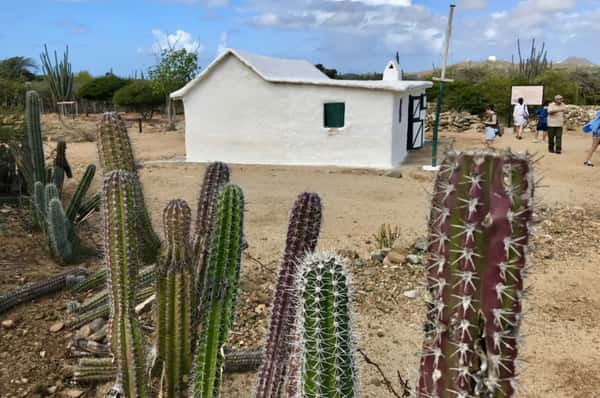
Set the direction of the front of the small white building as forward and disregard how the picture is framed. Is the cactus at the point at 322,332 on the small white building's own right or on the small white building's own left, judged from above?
on the small white building's own right

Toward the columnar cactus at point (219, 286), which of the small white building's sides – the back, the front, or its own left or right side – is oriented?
right

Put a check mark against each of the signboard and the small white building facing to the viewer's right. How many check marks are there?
1

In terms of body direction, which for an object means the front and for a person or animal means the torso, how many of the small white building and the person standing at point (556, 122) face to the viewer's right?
1

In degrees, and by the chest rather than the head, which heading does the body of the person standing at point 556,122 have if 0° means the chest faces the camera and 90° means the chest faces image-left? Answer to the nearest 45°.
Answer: approximately 0°

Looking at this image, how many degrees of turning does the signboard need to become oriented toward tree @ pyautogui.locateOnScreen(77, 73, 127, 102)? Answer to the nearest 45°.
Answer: approximately 90° to its right

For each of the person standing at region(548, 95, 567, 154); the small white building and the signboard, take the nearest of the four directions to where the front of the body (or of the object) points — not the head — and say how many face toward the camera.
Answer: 2

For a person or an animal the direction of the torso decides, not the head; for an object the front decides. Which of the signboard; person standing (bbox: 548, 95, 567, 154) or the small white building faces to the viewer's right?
the small white building

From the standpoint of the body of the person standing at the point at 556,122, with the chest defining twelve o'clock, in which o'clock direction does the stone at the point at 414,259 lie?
The stone is roughly at 12 o'clock from the person standing.

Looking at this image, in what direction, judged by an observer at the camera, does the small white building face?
facing to the right of the viewer

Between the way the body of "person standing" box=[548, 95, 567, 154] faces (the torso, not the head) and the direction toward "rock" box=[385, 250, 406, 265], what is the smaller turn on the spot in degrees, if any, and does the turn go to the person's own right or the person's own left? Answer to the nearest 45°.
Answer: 0° — they already face it

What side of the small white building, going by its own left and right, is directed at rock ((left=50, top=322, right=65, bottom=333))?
right

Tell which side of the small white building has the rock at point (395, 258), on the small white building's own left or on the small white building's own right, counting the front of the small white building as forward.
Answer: on the small white building's own right

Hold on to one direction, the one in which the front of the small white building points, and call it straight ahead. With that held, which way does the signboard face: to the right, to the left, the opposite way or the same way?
to the right

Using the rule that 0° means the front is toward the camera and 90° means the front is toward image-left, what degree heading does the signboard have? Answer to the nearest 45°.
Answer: approximately 0°
